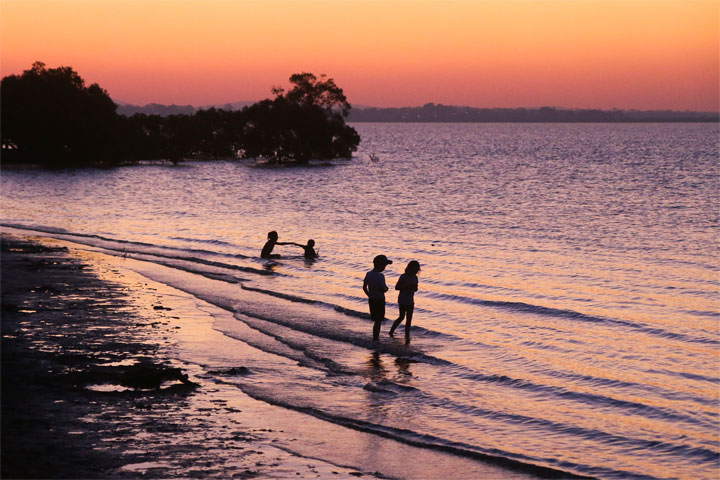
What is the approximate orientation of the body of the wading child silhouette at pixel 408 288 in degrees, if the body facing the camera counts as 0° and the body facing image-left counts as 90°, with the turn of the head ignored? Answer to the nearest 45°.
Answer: approximately 270°

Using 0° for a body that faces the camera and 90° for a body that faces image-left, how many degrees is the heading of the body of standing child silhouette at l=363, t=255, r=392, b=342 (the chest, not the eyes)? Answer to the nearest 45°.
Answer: approximately 270°

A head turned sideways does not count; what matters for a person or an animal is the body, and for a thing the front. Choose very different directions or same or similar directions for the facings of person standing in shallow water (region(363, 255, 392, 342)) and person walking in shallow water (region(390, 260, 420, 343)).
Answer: same or similar directions

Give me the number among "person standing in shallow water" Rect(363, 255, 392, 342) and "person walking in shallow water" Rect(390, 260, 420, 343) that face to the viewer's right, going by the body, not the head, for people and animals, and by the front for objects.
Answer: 2
